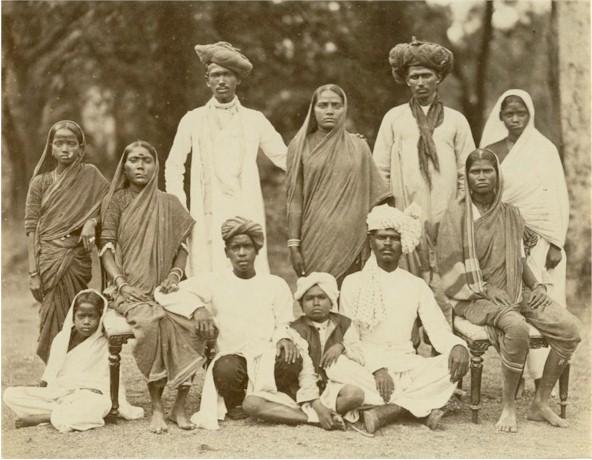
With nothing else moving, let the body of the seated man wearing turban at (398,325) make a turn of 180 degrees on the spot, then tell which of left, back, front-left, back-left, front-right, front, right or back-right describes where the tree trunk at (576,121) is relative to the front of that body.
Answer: front-right

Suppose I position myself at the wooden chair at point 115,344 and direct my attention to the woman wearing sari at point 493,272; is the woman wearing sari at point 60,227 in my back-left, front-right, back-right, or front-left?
back-left

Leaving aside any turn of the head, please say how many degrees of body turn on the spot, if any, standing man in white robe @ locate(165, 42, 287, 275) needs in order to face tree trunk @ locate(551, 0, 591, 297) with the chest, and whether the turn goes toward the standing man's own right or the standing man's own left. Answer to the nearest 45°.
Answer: approximately 90° to the standing man's own left

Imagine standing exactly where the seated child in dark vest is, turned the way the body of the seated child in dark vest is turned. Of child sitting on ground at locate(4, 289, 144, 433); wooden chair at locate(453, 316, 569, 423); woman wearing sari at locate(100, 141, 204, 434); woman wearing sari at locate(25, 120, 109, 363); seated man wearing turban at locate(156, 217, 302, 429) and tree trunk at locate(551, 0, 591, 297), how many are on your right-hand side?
4

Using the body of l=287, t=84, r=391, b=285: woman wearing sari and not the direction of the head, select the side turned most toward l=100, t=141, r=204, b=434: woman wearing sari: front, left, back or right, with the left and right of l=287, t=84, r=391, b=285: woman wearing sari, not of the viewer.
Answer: right

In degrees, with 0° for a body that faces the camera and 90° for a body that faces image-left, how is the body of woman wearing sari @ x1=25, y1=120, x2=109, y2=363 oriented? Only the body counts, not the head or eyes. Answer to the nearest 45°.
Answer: approximately 0°
